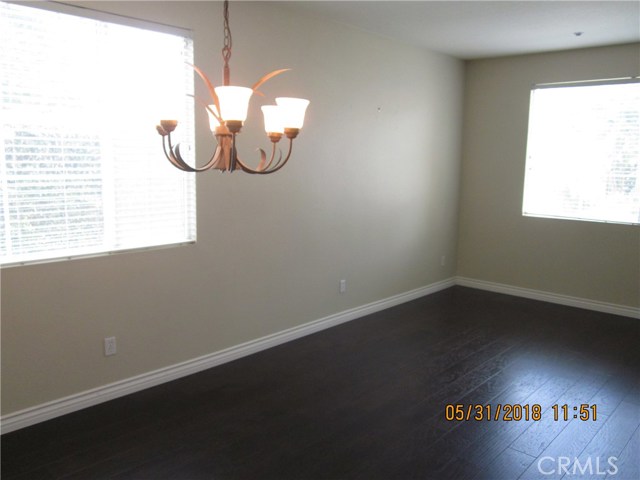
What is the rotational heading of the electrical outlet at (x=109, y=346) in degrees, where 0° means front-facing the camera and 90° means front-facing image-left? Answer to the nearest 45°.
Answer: approximately 315°
